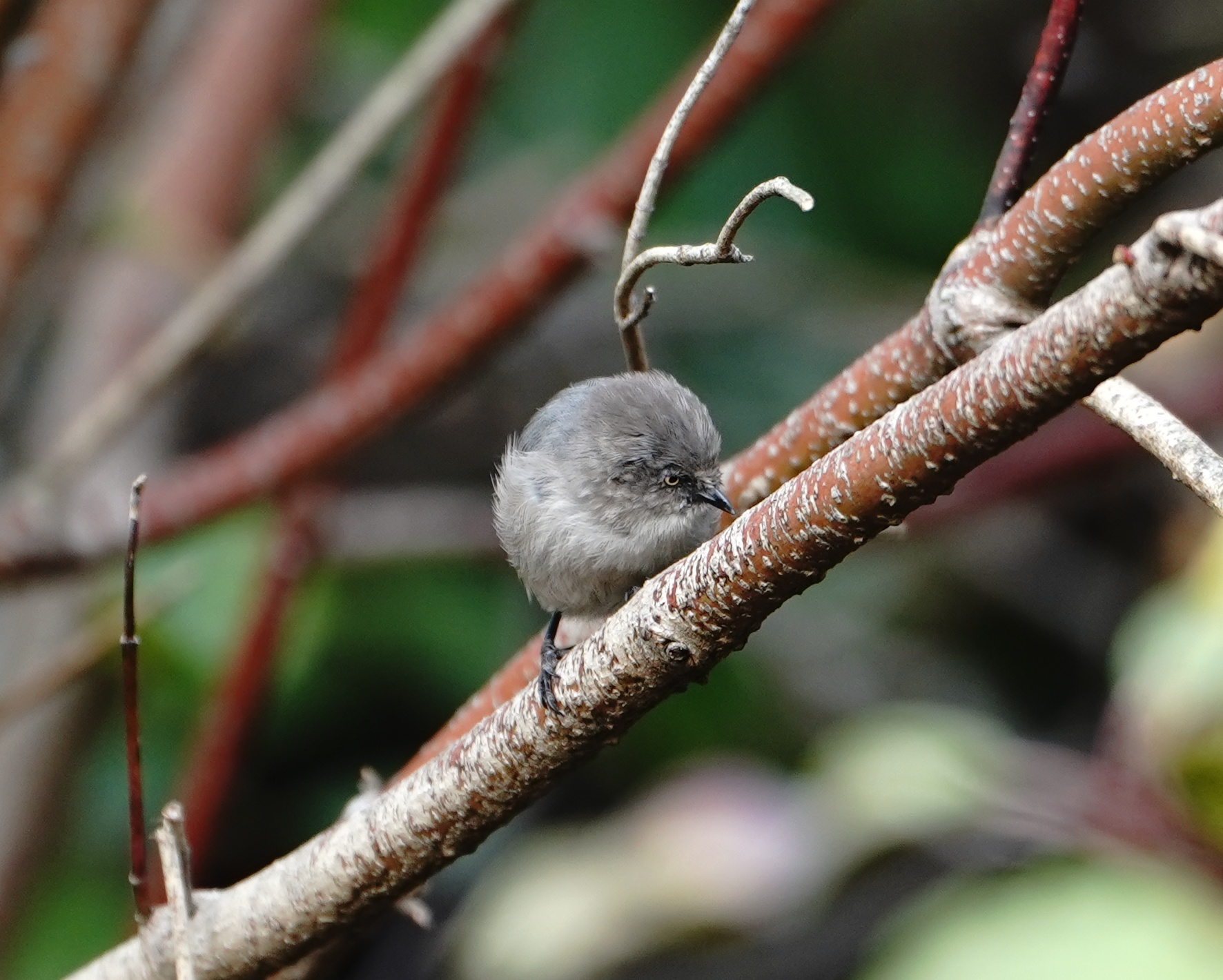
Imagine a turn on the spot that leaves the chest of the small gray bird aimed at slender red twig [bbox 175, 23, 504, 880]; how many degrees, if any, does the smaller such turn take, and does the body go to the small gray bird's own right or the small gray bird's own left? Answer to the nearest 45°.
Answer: approximately 180°

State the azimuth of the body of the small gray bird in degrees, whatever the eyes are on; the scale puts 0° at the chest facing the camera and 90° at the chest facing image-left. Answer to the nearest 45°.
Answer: approximately 315°

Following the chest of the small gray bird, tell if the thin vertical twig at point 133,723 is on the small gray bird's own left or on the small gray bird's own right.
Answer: on the small gray bird's own right
